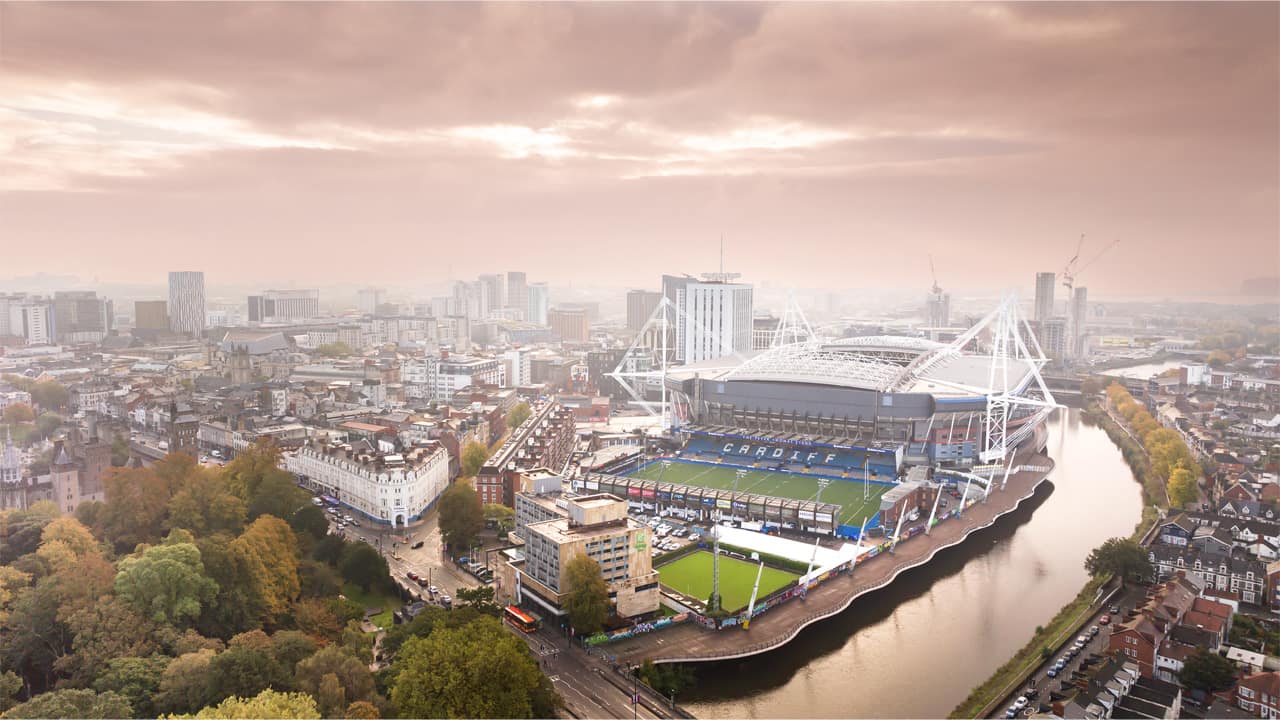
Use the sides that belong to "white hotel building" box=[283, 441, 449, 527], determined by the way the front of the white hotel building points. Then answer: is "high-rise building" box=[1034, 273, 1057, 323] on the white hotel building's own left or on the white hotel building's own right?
on the white hotel building's own left

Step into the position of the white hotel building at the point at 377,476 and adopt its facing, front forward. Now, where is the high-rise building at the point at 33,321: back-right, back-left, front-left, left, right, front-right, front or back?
back-right

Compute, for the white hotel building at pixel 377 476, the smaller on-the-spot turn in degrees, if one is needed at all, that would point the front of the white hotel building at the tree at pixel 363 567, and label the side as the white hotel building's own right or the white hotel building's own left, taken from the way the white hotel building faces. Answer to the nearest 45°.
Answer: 0° — it already faces it

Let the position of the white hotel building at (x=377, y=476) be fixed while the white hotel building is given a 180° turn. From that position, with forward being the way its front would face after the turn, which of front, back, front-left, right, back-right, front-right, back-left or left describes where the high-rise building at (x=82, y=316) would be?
front-left

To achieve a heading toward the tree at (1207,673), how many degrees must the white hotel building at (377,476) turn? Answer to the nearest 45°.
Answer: approximately 45° to its left

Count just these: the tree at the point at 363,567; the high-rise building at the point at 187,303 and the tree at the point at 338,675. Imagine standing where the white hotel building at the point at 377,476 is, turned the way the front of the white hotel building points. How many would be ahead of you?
2

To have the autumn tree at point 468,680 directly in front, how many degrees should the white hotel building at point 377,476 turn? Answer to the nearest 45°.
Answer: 0° — it already faces it

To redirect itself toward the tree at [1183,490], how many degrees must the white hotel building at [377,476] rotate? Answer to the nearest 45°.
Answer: approximately 90° to its left

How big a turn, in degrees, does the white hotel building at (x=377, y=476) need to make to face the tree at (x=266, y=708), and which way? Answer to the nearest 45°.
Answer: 0° — it already faces it

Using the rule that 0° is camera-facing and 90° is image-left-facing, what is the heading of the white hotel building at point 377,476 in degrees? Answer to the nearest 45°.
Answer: approximately 0°

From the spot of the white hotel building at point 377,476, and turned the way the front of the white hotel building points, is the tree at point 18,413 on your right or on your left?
on your right

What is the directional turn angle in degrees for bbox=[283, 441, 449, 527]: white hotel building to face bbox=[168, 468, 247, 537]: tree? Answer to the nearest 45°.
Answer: approximately 45° to its right
